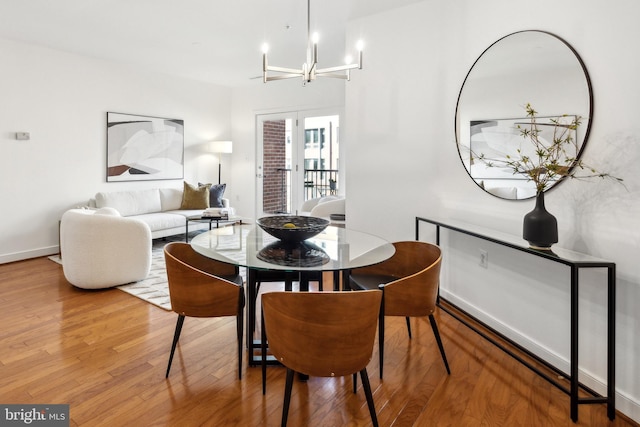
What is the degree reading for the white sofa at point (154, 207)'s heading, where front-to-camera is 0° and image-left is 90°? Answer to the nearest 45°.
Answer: approximately 315°

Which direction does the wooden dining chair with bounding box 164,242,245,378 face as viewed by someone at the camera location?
facing to the right of the viewer

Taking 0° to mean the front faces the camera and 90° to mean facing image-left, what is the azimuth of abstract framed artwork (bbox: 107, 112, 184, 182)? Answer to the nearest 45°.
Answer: approximately 315°
